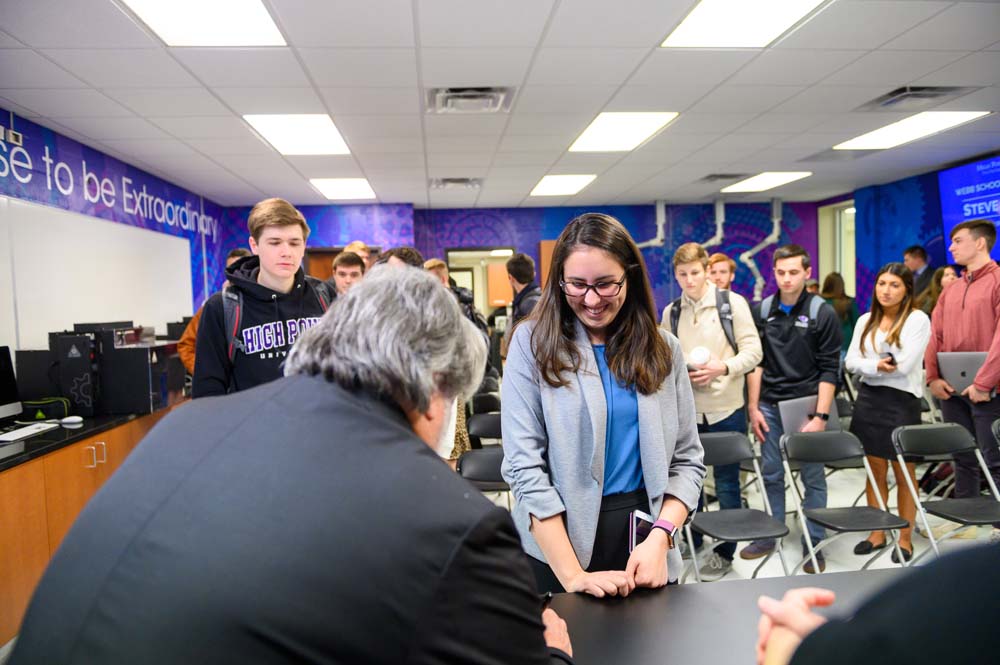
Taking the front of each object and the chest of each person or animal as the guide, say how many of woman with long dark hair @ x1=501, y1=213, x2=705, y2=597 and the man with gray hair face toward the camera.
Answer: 1

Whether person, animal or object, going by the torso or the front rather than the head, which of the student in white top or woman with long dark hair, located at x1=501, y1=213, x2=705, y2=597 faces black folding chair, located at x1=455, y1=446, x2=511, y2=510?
the student in white top

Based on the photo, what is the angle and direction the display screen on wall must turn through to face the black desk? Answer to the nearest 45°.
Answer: approximately 45° to its left

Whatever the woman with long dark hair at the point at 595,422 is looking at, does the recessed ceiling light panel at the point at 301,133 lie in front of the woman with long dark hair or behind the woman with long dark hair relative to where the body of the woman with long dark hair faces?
behind

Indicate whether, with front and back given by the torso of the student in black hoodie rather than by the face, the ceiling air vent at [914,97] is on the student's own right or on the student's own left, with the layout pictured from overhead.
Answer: on the student's own left

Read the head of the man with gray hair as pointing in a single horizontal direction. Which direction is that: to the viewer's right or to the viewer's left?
to the viewer's right

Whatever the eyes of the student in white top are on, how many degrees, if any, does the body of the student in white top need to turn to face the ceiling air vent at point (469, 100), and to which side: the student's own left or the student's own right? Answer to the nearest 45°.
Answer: approximately 45° to the student's own right

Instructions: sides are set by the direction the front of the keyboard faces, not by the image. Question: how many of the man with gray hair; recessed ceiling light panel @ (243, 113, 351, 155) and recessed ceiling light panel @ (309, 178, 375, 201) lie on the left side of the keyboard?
2

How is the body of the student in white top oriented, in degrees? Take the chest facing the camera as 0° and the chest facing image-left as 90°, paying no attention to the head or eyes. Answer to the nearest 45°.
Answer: approximately 45°

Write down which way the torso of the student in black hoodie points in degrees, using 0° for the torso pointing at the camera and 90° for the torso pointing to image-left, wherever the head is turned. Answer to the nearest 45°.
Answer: approximately 315°

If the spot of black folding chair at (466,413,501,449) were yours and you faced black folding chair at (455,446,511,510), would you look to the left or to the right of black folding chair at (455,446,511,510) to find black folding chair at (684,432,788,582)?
left
